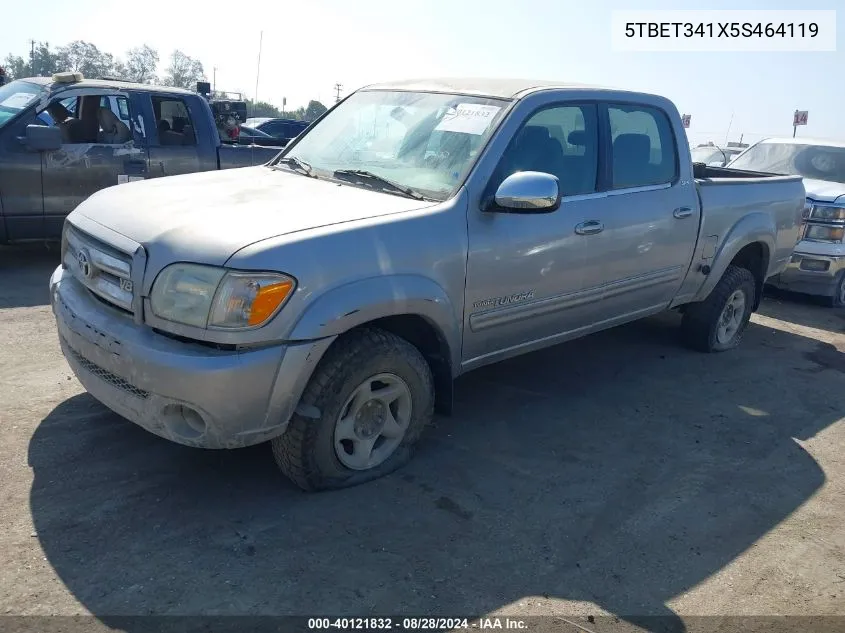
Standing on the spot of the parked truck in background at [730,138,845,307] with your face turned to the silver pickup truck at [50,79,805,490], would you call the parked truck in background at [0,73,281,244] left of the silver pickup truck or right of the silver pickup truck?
right

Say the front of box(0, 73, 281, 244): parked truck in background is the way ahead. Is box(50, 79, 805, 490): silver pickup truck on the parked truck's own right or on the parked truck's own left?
on the parked truck's own left

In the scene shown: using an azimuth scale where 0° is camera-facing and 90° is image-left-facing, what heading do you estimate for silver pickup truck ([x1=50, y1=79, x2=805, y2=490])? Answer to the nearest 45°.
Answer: approximately 45°

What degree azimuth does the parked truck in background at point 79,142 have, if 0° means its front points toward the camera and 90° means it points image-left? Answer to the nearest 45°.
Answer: approximately 45°

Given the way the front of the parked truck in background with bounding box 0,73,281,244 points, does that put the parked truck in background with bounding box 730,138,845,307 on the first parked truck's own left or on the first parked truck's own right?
on the first parked truck's own left

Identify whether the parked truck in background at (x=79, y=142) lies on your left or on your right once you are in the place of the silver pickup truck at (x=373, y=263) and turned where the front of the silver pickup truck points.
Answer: on your right

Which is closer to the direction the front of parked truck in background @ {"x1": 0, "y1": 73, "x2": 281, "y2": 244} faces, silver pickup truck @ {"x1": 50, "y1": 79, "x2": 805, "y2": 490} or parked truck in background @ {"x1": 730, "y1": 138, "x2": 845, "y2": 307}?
the silver pickup truck
